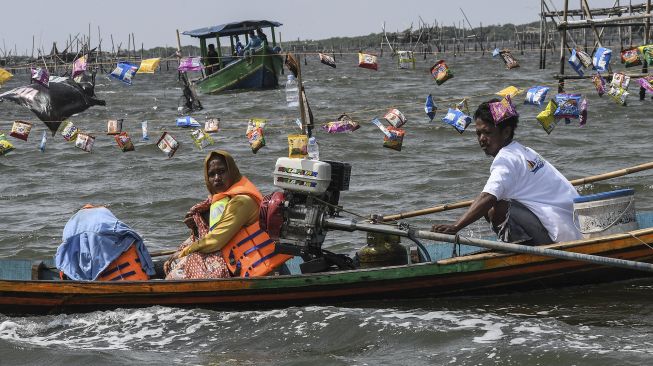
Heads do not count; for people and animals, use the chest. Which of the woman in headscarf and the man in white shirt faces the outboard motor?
the man in white shirt

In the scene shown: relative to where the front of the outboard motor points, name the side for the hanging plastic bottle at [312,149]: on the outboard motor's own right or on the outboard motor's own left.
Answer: on the outboard motor's own right

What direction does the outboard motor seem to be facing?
to the viewer's left

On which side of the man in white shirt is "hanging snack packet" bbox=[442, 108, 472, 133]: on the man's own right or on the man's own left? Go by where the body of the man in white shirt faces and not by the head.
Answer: on the man's own right

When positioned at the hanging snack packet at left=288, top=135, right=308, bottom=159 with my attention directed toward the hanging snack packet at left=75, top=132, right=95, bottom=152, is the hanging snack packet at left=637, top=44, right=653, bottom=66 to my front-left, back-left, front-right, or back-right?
back-right

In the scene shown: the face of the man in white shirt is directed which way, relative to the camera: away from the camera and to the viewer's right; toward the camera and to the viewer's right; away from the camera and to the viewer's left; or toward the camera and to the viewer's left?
toward the camera and to the viewer's left

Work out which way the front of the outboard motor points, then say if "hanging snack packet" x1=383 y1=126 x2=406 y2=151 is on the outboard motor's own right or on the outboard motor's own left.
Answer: on the outboard motor's own right

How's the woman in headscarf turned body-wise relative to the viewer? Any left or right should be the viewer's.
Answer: facing the viewer and to the left of the viewer

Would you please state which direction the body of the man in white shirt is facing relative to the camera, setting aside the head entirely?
to the viewer's left

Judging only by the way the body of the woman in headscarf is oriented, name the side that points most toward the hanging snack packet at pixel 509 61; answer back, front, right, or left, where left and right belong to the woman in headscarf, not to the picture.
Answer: back

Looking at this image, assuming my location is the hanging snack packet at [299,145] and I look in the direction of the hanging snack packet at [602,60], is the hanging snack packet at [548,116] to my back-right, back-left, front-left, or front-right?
front-right
